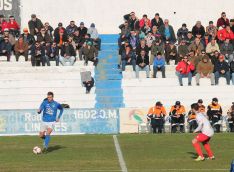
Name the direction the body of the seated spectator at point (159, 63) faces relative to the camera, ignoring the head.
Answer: toward the camera

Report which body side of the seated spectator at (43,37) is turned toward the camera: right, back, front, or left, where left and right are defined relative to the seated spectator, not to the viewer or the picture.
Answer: front

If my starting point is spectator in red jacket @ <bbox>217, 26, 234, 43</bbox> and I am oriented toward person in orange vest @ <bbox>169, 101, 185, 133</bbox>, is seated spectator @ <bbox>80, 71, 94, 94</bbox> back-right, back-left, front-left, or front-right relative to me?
front-right

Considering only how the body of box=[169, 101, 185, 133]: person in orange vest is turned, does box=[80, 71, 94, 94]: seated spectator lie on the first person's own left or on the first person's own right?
on the first person's own right

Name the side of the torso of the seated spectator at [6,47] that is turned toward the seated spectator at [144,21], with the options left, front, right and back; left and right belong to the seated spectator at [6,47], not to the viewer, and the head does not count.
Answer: left

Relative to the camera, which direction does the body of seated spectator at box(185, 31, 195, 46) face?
toward the camera

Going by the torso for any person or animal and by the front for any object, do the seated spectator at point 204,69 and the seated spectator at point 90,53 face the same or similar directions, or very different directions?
same or similar directions

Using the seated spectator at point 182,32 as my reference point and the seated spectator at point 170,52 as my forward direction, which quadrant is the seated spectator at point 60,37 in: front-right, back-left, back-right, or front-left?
front-right
